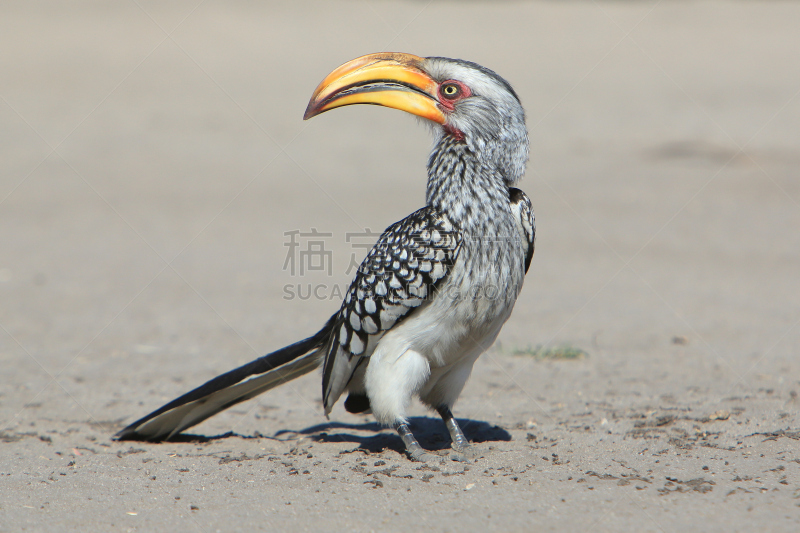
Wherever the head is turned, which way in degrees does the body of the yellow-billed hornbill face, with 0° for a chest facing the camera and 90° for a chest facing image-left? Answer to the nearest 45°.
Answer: approximately 315°
